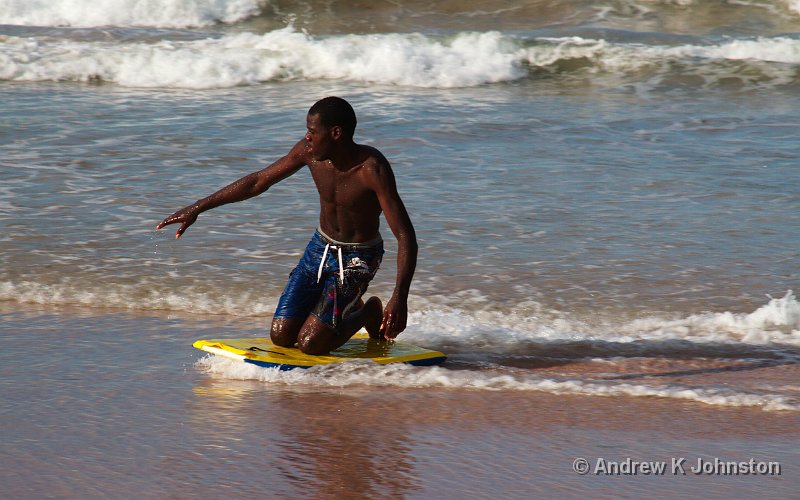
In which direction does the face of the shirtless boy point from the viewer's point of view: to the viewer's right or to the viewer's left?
to the viewer's left

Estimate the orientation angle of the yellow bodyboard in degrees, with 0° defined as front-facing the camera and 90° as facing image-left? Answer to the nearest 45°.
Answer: approximately 90°
